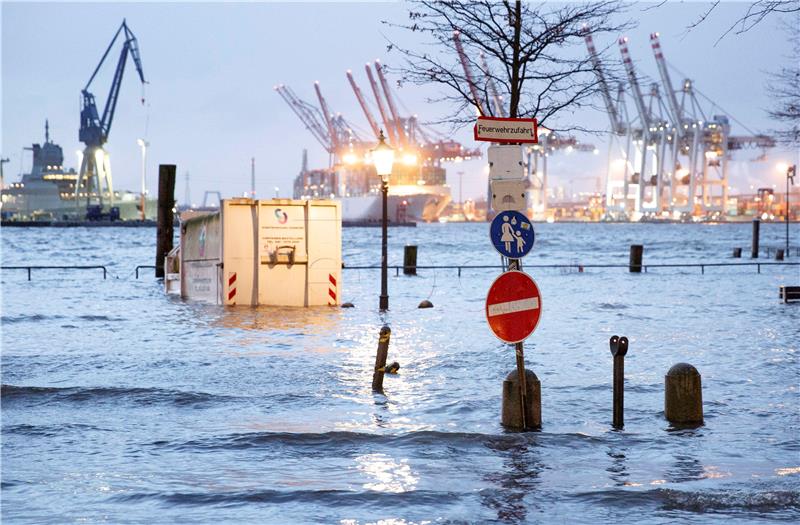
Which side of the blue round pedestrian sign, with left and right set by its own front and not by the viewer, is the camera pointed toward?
front

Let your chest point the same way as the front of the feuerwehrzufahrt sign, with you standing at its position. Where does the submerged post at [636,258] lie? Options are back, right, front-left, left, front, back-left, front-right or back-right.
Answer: back

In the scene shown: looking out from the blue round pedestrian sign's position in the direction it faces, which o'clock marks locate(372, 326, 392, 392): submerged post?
The submerged post is roughly at 5 o'clock from the blue round pedestrian sign.

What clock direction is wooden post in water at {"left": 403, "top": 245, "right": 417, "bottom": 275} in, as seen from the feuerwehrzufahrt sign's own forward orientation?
The wooden post in water is roughly at 6 o'clock from the feuerwehrzufahrt sign.

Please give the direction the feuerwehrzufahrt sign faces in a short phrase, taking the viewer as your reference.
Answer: facing the viewer

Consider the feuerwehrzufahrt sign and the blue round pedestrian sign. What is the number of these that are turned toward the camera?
2

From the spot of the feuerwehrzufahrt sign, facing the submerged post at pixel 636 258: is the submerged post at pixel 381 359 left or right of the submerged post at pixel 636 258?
left
